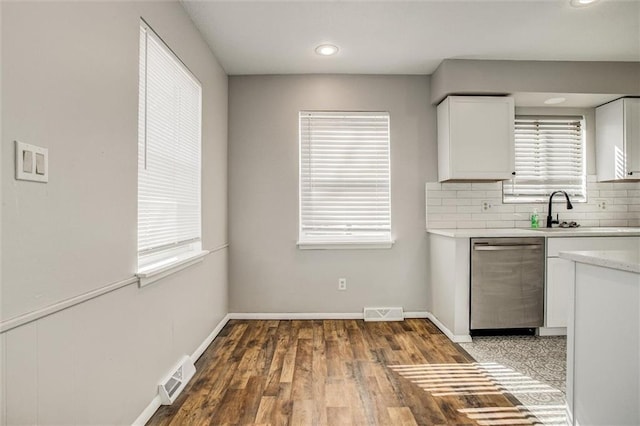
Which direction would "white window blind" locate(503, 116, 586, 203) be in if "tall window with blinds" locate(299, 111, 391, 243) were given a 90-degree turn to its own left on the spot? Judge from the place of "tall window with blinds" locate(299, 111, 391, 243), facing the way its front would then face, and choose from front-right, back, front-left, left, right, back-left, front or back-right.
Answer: front

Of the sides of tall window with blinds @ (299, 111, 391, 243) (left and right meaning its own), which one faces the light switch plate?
front

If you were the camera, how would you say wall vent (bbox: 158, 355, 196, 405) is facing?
facing the viewer and to the right of the viewer

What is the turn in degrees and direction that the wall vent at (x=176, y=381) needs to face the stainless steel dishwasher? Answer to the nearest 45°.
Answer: approximately 45° to its left

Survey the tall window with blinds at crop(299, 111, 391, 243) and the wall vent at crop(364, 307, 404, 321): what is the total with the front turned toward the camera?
2

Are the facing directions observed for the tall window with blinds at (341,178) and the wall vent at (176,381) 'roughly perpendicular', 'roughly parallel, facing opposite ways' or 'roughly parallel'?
roughly perpendicular

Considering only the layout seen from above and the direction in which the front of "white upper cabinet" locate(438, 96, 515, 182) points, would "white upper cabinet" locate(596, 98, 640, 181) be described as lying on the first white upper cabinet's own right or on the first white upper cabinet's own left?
on the first white upper cabinet's own left

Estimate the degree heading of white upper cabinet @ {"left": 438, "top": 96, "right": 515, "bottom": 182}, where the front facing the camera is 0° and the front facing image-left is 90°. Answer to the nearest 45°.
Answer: approximately 0°

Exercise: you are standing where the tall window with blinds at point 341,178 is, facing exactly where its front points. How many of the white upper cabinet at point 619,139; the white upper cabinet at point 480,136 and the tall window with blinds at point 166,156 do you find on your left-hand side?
2

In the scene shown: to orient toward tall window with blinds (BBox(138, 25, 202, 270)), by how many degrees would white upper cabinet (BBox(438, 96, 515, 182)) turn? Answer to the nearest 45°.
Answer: approximately 45° to its right

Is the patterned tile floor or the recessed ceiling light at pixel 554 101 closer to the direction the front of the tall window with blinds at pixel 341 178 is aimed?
the patterned tile floor

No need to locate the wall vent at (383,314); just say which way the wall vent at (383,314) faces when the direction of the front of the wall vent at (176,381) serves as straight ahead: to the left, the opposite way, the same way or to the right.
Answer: to the right
